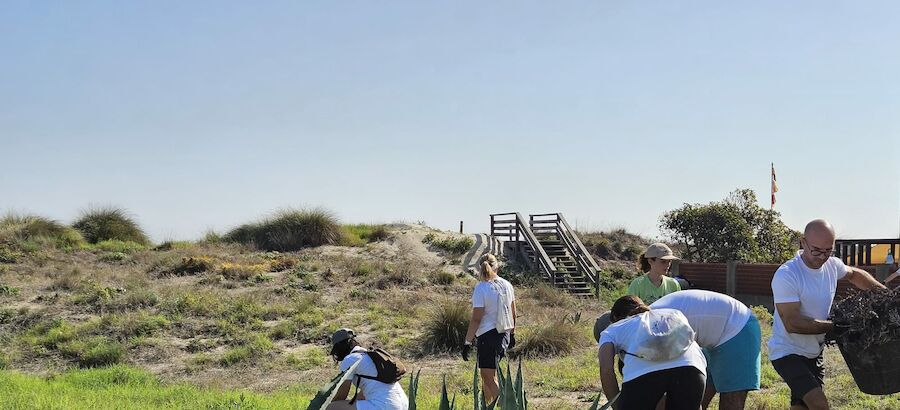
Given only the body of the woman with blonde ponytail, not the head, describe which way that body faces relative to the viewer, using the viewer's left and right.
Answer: facing away from the viewer and to the left of the viewer

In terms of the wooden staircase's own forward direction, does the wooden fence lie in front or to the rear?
in front

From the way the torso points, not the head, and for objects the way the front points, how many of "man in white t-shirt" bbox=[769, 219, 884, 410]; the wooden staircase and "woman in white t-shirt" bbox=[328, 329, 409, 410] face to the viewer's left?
1

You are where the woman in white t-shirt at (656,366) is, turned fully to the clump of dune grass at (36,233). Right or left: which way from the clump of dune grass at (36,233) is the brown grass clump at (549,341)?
right

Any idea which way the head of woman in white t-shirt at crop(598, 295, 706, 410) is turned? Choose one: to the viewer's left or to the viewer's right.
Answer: to the viewer's left

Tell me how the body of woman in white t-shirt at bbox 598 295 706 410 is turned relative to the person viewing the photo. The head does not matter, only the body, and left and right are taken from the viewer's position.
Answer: facing away from the viewer and to the left of the viewer

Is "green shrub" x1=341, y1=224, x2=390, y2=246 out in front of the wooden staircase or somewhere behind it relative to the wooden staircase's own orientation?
behind

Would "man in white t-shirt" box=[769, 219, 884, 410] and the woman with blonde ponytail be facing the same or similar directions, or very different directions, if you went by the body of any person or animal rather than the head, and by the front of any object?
very different directions

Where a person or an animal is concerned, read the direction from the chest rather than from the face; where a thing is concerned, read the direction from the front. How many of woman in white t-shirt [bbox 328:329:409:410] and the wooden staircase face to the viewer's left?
1

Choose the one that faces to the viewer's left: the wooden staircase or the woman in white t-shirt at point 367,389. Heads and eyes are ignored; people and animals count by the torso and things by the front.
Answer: the woman in white t-shirt

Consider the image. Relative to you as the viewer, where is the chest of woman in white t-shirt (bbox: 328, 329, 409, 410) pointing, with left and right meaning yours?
facing to the left of the viewer

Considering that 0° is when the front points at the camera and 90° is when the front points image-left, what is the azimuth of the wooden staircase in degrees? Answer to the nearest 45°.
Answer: approximately 315°
